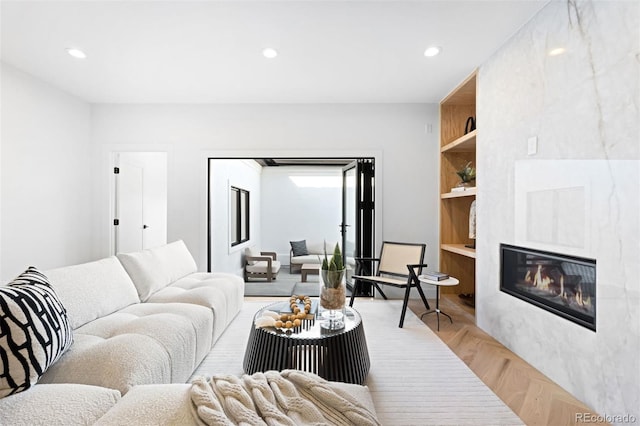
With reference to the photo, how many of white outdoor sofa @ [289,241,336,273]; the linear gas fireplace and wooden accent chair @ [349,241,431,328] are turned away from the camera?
0

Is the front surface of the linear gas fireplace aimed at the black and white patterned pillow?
yes

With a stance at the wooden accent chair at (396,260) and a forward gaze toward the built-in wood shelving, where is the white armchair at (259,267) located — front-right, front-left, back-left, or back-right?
back-left

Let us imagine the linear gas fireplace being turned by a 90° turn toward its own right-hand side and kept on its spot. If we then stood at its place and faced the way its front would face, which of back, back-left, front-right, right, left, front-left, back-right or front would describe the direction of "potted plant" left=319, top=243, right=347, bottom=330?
left

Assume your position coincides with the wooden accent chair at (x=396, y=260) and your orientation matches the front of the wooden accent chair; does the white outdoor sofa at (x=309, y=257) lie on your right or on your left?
on your right

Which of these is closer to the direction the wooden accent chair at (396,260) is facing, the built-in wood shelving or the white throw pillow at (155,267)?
the white throw pillow

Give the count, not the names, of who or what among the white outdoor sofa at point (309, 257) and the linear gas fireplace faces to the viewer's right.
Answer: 0

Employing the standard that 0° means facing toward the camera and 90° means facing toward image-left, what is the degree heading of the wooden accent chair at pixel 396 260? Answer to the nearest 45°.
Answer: approximately 45°

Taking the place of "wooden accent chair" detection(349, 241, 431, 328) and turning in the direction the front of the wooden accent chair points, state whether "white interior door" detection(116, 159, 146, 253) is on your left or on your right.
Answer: on your right

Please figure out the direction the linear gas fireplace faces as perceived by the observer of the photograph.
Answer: facing the viewer and to the left of the viewer

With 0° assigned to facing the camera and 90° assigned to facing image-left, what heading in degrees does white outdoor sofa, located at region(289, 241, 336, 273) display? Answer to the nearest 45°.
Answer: approximately 0°

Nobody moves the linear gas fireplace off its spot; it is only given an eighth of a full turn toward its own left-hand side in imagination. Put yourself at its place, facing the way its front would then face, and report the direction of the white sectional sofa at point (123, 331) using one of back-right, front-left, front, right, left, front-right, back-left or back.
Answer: front-right

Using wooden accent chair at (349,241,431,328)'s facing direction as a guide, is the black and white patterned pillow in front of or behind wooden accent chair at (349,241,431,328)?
in front

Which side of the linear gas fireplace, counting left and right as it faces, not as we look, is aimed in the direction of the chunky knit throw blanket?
front

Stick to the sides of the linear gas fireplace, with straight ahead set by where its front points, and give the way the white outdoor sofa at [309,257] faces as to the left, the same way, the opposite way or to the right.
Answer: to the left

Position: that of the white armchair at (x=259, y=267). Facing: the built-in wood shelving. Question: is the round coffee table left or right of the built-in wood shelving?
right

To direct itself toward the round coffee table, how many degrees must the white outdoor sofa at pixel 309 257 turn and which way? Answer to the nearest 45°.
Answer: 0° — it already faces it

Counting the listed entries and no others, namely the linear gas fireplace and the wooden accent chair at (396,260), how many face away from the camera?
0

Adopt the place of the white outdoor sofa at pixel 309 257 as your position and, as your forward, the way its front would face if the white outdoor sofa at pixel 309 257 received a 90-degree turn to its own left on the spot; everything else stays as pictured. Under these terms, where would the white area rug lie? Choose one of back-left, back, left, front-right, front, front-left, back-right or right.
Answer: right
